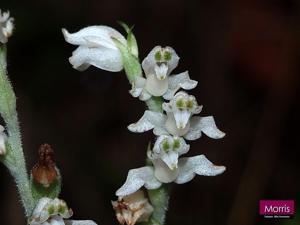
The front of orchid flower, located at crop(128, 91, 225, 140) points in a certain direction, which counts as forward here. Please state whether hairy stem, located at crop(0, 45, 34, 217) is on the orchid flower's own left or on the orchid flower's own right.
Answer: on the orchid flower's own right

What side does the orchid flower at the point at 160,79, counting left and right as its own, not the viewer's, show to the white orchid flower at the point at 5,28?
right

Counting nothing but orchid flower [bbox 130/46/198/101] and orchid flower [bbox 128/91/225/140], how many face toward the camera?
2

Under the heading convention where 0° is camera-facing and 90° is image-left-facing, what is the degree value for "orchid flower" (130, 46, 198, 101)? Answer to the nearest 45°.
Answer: approximately 0°

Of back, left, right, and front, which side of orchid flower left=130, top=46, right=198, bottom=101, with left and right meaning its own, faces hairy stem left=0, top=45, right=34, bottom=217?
right
